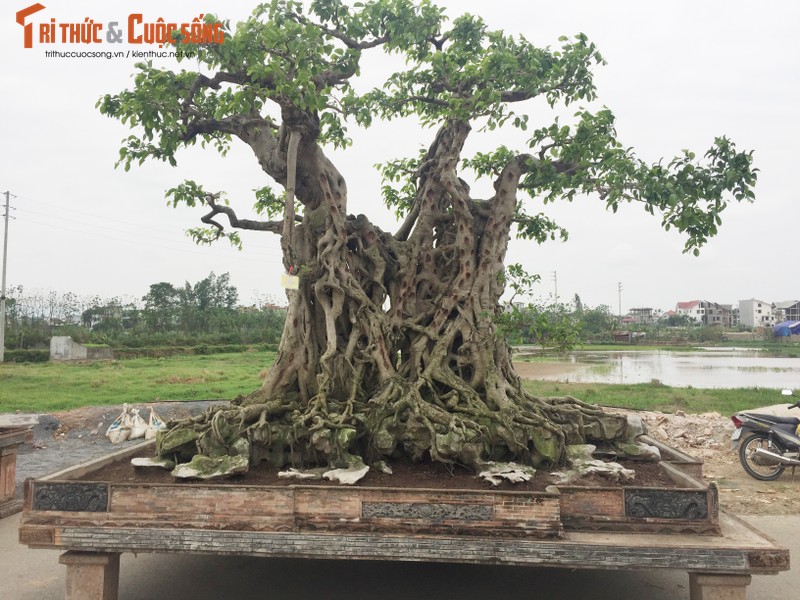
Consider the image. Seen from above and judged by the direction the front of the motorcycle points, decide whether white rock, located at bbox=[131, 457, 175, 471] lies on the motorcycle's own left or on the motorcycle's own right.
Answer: on the motorcycle's own right

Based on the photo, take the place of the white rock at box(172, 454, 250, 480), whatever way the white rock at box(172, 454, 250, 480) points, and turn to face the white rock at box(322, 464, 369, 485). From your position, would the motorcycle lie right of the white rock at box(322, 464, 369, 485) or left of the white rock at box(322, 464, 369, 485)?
left
